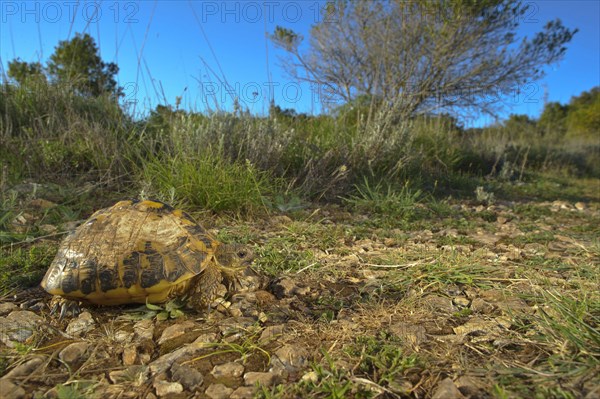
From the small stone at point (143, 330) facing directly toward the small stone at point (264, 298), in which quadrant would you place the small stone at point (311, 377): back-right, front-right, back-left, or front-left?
front-right

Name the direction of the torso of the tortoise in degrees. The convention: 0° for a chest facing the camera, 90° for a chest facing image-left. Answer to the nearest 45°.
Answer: approximately 270°

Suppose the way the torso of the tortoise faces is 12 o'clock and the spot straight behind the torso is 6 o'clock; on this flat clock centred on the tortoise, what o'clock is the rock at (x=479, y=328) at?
The rock is roughly at 1 o'clock from the tortoise.

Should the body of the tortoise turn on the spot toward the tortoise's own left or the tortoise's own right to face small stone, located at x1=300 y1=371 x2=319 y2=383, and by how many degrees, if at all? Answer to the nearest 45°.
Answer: approximately 45° to the tortoise's own right

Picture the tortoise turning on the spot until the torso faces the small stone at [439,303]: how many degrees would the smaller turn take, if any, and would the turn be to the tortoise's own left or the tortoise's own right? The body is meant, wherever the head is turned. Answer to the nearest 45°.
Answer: approximately 45° to the tortoise's own right

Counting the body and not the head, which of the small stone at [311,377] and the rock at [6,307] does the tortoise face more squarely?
the small stone

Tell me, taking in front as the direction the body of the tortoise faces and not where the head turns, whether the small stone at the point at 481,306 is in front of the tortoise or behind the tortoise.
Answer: in front

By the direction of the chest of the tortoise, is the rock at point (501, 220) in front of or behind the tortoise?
in front

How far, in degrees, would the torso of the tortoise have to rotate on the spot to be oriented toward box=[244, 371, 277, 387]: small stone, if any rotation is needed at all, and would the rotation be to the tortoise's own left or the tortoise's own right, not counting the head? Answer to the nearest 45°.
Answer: approximately 45° to the tortoise's own right

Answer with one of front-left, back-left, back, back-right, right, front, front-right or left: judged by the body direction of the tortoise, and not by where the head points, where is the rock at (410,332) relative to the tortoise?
front-right
